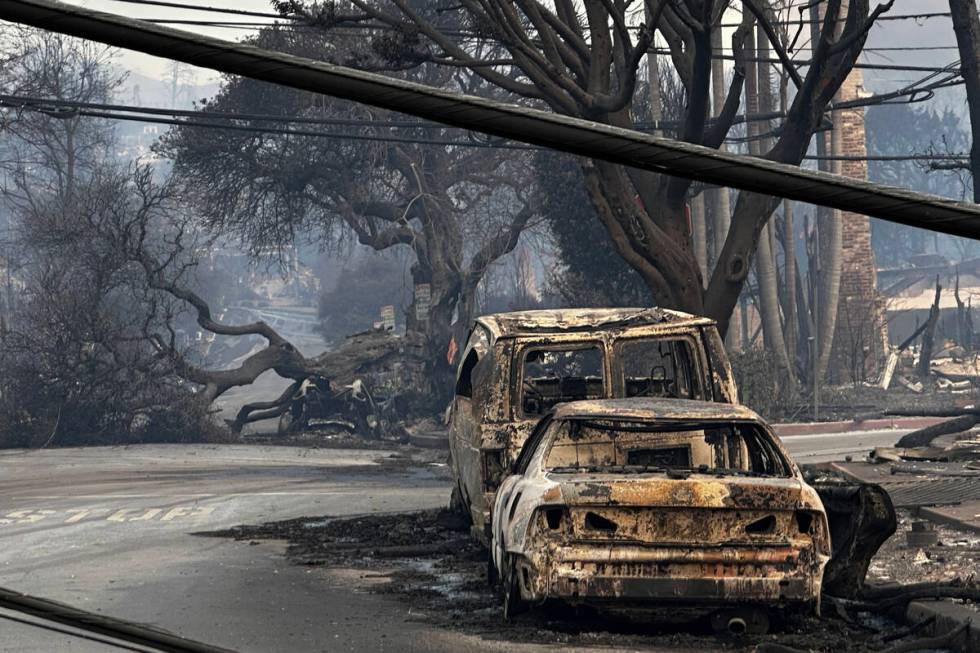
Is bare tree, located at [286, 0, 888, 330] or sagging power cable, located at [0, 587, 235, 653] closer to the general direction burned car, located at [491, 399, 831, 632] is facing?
the bare tree

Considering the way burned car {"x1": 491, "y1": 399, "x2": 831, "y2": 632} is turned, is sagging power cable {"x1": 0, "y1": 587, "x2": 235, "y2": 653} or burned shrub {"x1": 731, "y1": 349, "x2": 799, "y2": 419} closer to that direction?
the burned shrub

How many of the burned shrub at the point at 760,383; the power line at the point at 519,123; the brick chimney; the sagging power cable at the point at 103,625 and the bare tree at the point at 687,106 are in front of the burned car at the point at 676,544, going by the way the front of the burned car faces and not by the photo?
3

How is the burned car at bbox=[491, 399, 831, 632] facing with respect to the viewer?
away from the camera

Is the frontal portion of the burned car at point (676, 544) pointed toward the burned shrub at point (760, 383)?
yes

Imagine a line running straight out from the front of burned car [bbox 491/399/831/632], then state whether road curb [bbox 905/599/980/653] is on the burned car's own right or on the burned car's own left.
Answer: on the burned car's own right

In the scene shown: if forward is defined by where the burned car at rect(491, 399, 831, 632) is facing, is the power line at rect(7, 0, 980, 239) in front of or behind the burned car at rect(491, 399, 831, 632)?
behind

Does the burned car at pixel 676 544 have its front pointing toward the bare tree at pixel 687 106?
yes
